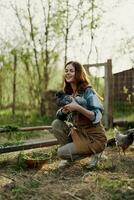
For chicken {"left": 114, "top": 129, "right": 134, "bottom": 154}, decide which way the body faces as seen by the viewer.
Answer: to the viewer's left
